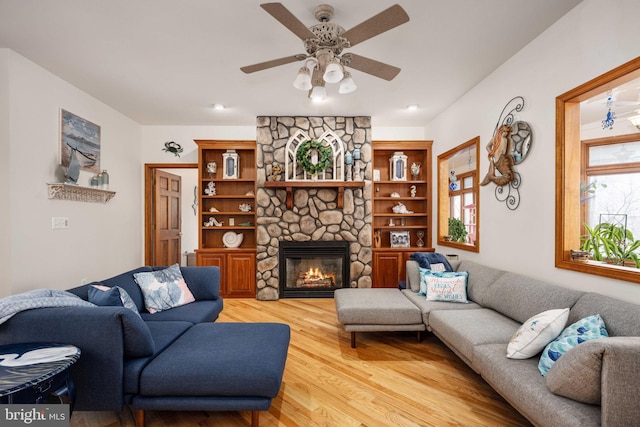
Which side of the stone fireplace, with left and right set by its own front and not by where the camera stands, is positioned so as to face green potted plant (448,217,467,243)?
left

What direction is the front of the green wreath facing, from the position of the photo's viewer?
facing the viewer

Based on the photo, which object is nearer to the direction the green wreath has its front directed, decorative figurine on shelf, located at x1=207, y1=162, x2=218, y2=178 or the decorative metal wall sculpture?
the decorative metal wall sculpture

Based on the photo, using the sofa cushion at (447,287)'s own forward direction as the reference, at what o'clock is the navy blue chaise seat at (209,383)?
The navy blue chaise seat is roughly at 1 o'clock from the sofa cushion.

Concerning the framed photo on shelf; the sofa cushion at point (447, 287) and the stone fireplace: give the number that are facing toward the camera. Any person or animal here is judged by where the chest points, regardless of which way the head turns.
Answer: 3

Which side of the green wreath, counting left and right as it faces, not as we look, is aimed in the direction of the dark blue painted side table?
front

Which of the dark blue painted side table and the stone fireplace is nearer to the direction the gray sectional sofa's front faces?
the dark blue painted side table

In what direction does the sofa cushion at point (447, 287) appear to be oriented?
toward the camera

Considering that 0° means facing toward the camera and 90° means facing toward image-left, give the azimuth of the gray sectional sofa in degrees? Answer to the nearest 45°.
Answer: approximately 45°

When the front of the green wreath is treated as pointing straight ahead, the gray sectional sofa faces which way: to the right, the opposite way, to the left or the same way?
to the right

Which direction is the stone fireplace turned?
toward the camera

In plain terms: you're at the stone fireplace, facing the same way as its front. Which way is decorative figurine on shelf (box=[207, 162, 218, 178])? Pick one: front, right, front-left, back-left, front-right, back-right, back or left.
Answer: right

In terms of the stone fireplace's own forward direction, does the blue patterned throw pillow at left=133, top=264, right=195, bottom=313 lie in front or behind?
in front
